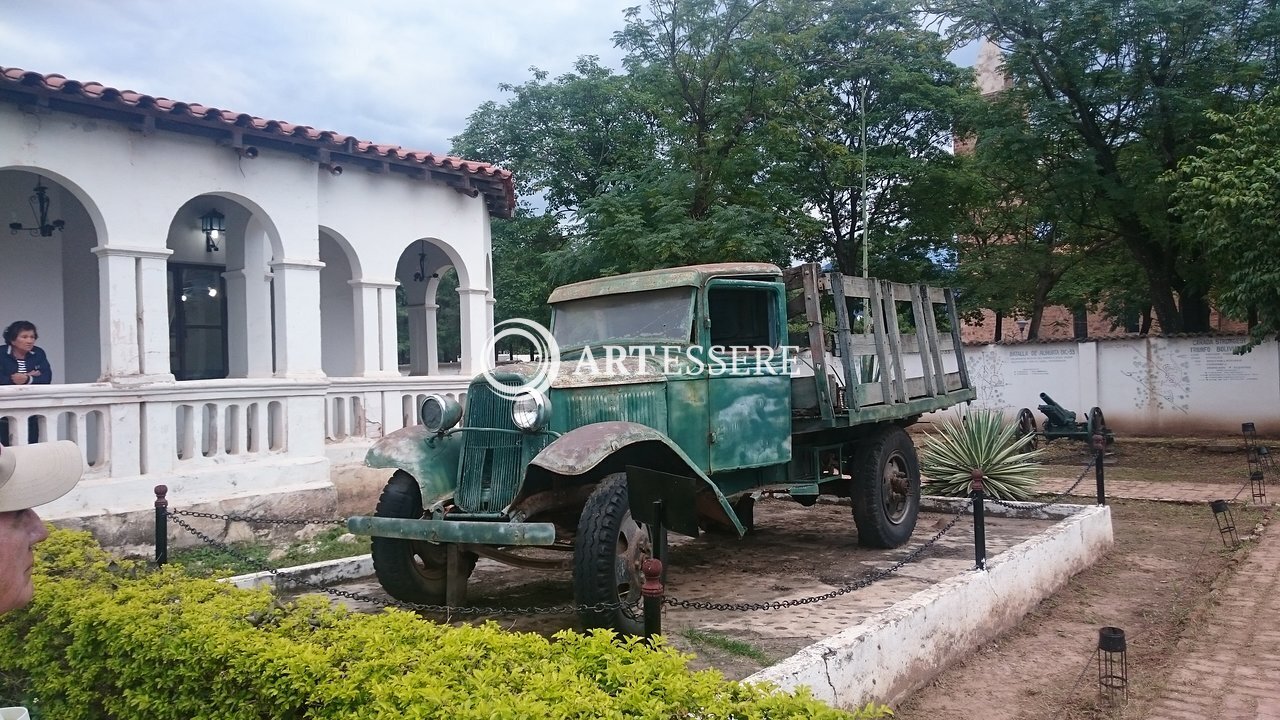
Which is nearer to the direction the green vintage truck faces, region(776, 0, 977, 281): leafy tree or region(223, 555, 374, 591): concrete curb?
the concrete curb

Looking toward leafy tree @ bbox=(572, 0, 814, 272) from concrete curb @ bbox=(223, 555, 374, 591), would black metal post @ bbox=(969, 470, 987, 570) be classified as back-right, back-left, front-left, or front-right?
front-right

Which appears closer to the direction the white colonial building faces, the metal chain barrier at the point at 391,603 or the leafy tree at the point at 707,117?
the metal chain barrier

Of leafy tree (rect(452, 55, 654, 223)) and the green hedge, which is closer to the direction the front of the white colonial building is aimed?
the green hedge

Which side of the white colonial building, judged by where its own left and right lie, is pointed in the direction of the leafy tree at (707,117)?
left

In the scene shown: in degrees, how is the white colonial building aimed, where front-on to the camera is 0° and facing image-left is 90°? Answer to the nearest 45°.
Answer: approximately 315°

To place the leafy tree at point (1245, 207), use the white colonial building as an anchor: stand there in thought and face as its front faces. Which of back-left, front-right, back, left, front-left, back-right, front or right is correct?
front-left

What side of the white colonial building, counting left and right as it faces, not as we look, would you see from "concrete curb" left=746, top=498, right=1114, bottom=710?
front

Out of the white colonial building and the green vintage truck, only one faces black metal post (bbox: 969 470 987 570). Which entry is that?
the white colonial building

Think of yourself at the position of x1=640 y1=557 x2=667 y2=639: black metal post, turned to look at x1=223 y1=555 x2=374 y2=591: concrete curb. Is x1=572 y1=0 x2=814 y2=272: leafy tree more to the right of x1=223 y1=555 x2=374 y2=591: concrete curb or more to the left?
right

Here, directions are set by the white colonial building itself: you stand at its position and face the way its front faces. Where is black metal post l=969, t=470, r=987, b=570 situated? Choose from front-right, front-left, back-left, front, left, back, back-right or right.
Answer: front

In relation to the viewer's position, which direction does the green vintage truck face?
facing the viewer and to the left of the viewer
